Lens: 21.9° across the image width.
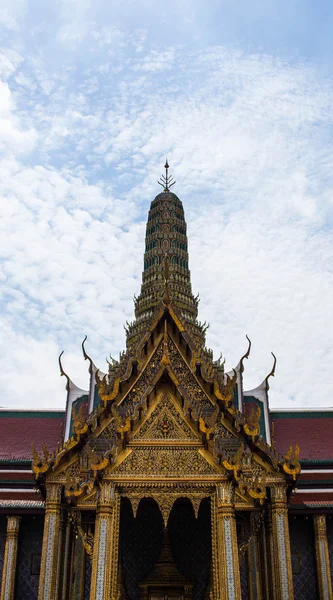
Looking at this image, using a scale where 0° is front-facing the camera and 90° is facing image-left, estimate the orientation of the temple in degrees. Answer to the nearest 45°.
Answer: approximately 0°
